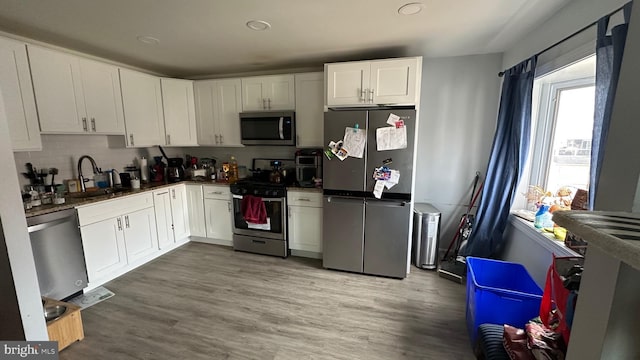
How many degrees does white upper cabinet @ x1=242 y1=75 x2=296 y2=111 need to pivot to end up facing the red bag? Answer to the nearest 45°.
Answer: approximately 45° to its left

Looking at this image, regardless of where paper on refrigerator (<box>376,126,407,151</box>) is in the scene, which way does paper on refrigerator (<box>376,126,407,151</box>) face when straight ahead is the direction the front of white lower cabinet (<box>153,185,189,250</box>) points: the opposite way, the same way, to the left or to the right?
to the right

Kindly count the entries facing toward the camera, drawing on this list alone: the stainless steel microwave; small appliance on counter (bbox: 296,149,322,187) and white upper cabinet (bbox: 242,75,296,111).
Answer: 3

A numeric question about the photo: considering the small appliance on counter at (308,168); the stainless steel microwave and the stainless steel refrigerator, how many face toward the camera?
3

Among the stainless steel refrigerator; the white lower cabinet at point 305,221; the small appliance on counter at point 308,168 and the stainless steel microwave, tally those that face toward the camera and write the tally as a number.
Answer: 4

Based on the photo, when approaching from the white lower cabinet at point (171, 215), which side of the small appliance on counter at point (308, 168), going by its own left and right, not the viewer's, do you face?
right

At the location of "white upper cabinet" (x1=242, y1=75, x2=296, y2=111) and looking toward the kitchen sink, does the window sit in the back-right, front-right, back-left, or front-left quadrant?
back-left

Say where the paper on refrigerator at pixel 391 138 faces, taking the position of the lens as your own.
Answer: facing the viewer

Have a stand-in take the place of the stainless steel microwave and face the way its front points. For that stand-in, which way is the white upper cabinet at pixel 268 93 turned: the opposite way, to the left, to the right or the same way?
the same way

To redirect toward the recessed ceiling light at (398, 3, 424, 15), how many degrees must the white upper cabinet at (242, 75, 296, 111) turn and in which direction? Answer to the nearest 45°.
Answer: approximately 45° to its left

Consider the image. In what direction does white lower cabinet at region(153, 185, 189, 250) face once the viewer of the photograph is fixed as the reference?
facing the viewer and to the right of the viewer

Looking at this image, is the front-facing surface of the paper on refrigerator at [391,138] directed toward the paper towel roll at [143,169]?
no

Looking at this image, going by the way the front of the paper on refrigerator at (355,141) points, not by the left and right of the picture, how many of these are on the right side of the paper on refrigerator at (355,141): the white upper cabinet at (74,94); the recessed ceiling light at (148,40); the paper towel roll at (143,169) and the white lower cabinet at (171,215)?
4

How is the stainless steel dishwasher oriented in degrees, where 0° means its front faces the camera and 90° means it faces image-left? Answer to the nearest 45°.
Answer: approximately 315°

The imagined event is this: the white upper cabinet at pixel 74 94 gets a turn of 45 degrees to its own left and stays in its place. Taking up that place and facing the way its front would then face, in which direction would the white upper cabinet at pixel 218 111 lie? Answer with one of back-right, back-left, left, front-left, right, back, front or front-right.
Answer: front

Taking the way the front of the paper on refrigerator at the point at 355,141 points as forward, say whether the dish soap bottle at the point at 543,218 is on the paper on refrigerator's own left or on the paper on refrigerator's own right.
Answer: on the paper on refrigerator's own left

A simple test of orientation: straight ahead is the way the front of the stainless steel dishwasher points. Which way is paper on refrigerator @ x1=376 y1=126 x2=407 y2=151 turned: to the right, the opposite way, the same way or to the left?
to the right

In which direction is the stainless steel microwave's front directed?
toward the camera

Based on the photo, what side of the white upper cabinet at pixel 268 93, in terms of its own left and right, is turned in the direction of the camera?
front
